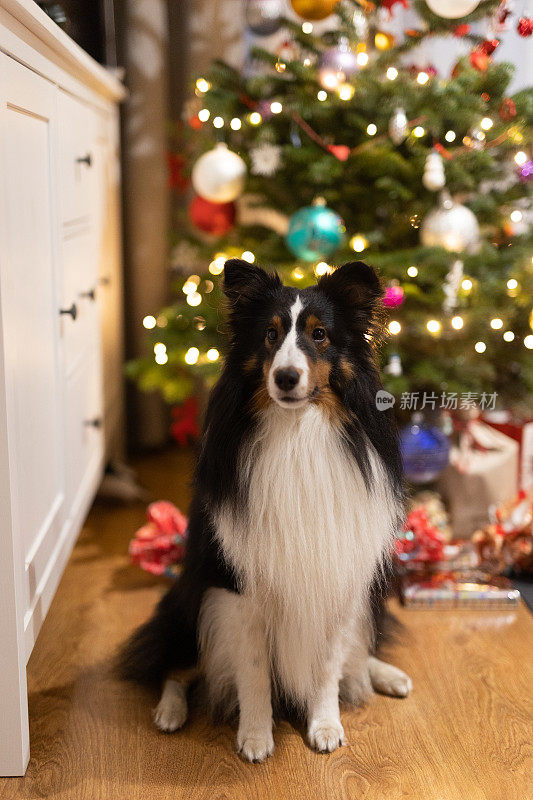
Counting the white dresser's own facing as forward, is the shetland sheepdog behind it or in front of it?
in front

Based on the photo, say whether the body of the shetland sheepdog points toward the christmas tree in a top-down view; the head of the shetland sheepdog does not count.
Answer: no

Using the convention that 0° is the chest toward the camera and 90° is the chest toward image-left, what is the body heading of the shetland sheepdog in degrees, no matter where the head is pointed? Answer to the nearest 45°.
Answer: approximately 0°

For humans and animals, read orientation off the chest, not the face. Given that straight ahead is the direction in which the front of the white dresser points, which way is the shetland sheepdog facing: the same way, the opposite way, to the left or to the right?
to the right

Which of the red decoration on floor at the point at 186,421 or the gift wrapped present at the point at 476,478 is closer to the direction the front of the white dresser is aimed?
the gift wrapped present

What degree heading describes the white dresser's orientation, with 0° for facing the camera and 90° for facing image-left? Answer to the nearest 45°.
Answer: approximately 270°

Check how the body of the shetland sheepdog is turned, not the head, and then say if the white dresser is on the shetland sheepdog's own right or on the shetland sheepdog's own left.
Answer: on the shetland sheepdog's own right

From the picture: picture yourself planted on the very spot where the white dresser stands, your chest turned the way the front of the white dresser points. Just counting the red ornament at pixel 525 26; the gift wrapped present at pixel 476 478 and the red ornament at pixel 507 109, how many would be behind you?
0

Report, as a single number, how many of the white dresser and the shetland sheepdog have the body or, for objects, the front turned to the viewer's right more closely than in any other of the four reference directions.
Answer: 1

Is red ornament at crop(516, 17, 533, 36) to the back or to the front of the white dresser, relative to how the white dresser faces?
to the front

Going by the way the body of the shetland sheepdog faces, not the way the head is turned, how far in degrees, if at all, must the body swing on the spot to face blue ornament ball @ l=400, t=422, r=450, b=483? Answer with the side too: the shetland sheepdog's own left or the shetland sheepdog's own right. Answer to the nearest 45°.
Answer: approximately 135° to the shetland sheepdog's own left
